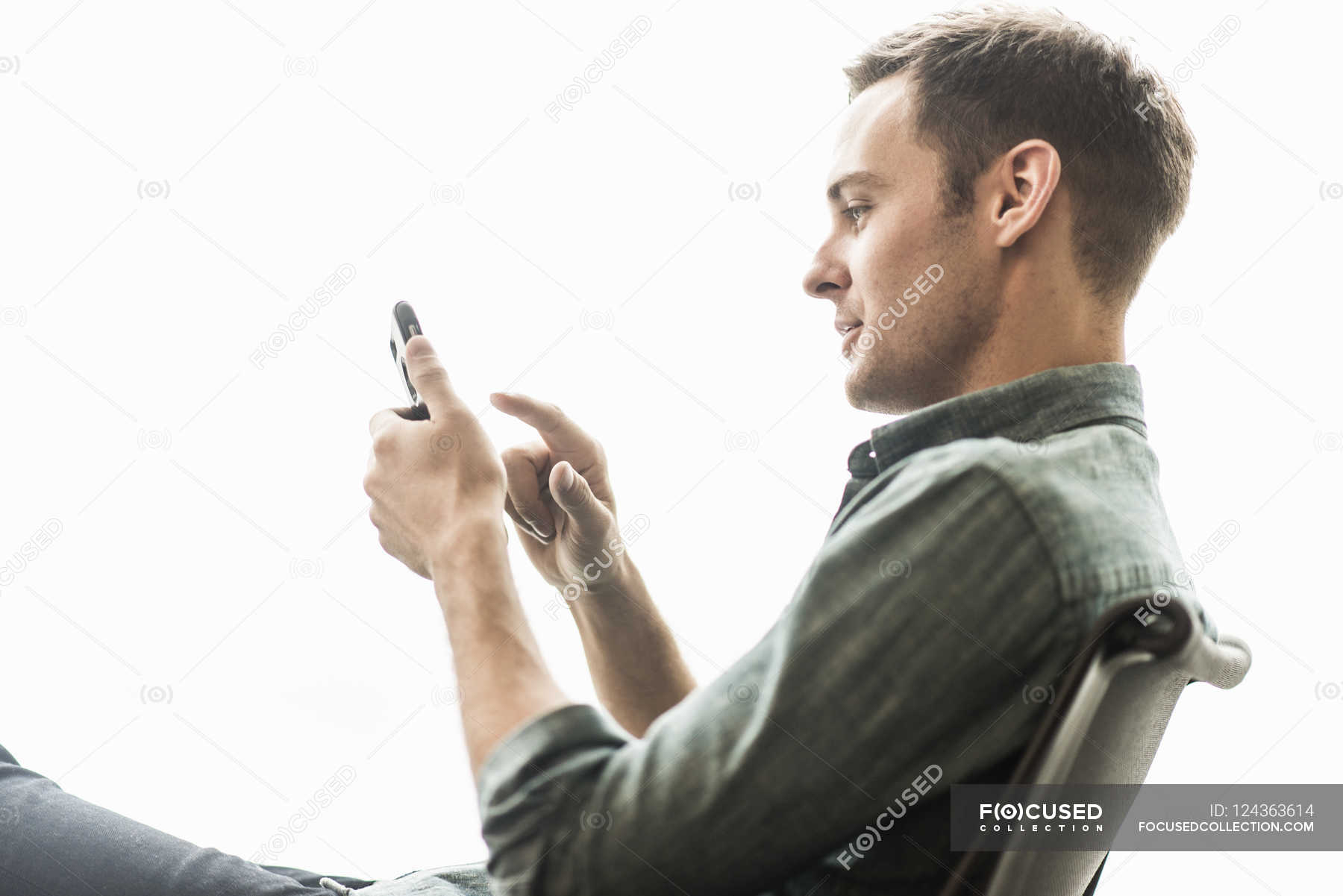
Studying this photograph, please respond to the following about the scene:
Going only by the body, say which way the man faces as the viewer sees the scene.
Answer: to the viewer's left

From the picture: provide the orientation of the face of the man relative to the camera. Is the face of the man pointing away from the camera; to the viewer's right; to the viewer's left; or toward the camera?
to the viewer's left
